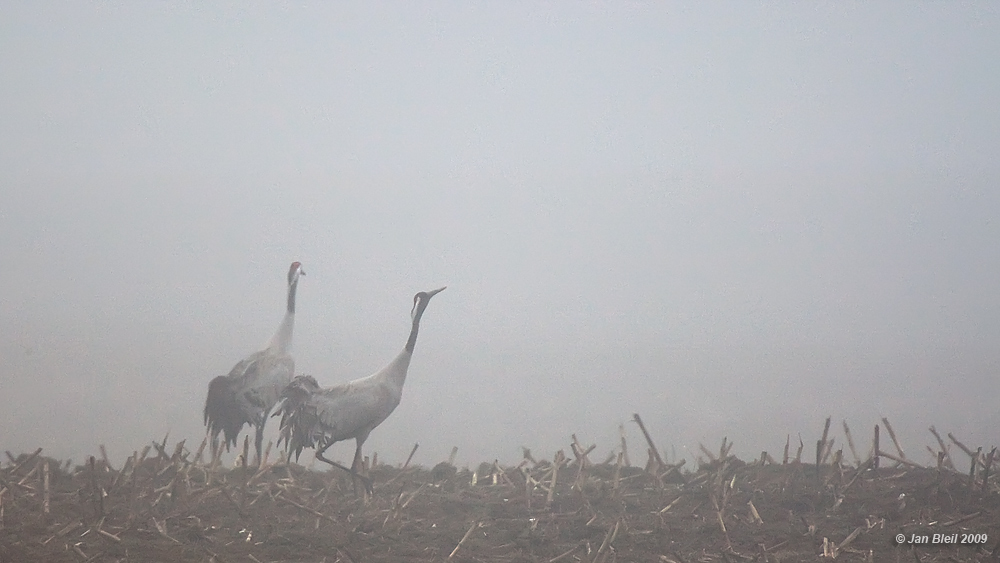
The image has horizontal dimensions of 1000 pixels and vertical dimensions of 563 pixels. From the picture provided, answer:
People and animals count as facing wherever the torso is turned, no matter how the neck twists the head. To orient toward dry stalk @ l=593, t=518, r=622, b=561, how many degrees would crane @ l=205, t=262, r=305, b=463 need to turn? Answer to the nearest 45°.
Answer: approximately 90° to its right

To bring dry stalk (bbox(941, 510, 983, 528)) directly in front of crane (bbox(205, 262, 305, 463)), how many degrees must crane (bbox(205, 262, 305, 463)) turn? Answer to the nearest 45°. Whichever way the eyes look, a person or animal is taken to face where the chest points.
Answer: approximately 90° to its right

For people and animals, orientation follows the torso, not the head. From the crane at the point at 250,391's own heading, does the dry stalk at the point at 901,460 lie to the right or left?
on its right

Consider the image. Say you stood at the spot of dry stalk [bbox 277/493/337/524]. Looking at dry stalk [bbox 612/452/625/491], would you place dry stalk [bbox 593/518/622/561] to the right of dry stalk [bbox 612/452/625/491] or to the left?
right

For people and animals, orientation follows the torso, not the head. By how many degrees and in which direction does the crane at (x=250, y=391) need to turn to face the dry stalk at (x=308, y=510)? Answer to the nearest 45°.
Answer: approximately 135° to its right

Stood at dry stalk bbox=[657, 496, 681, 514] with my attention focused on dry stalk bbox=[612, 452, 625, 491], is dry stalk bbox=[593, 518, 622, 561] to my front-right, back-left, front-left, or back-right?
back-left

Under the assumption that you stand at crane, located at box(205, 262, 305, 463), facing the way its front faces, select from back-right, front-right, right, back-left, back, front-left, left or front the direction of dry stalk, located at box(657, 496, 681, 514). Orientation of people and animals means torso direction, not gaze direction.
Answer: right

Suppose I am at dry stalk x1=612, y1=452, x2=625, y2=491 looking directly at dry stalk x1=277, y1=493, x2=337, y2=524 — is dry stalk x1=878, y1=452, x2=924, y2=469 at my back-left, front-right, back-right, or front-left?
back-left

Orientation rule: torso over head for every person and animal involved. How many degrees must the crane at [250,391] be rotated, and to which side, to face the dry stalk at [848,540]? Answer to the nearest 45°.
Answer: approximately 90° to its right

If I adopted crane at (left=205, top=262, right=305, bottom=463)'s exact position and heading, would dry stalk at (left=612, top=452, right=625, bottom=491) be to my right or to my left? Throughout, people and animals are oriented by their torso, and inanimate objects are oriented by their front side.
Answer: on my right

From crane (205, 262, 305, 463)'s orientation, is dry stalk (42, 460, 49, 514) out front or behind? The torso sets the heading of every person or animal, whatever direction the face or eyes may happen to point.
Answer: behind

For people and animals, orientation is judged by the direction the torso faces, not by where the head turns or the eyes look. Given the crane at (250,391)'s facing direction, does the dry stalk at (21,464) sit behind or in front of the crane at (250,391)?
behind

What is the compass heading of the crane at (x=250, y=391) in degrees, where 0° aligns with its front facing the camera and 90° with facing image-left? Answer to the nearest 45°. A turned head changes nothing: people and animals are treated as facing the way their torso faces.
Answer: approximately 225°
